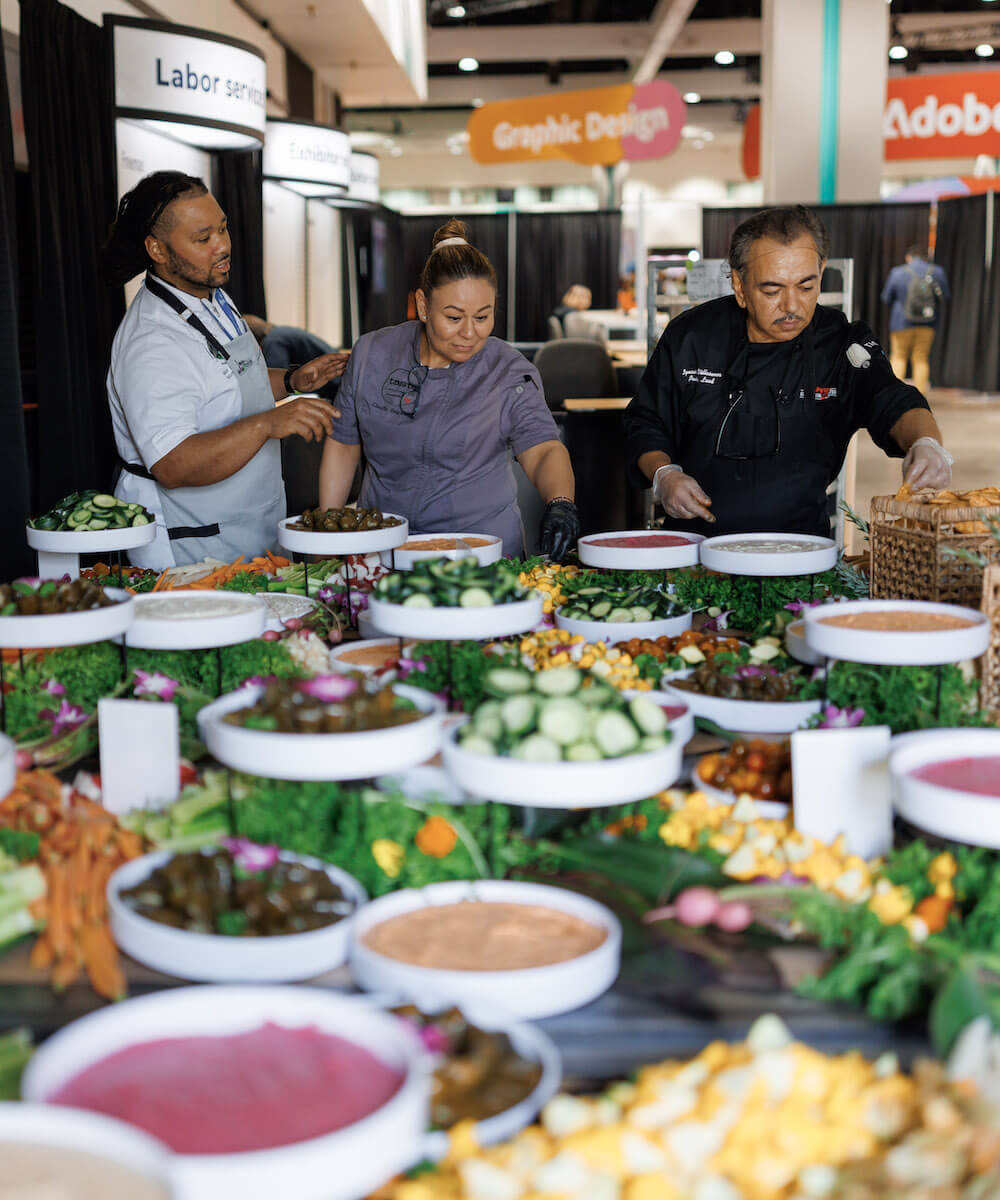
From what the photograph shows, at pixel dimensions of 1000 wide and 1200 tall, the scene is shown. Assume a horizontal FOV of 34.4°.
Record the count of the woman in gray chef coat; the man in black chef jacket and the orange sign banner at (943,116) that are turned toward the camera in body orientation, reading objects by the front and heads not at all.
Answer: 3

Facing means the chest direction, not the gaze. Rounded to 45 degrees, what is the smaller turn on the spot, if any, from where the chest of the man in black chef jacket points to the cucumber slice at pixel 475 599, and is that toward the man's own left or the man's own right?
0° — they already face it

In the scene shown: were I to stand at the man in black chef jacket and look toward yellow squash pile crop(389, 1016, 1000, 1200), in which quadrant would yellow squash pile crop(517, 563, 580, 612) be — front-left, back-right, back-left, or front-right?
front-right

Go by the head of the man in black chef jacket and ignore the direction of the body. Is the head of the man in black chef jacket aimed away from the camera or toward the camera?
toward the camera

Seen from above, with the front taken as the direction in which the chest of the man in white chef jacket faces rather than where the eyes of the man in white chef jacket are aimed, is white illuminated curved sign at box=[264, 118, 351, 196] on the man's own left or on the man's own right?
on the man's own left

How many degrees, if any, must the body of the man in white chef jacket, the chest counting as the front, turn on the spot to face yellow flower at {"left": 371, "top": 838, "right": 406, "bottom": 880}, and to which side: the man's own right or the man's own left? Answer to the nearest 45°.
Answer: approximately 45° to the man's own right

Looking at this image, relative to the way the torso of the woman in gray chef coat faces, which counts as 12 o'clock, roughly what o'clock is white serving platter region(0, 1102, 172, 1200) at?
The white serving platter is roughly at 12 o'clock from the woman in gray chef coat.

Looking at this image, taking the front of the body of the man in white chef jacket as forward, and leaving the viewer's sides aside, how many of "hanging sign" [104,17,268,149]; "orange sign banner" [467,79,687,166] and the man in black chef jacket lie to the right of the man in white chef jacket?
0

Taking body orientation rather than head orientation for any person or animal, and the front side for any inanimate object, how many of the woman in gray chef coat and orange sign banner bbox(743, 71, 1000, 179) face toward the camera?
2

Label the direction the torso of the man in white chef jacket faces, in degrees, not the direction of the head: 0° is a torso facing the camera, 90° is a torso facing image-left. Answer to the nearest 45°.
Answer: approximately 315°

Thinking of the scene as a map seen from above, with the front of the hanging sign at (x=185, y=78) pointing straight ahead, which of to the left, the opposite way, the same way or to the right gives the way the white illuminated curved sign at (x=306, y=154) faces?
the same way

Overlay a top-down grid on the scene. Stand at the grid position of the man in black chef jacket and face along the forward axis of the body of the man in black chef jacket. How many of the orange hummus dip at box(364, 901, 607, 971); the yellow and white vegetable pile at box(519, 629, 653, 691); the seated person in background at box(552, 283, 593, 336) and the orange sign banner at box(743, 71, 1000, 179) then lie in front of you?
2

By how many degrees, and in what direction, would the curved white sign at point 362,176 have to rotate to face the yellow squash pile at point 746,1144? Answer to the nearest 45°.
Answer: approximately 45° to its right

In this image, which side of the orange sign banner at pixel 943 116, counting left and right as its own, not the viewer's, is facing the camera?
front

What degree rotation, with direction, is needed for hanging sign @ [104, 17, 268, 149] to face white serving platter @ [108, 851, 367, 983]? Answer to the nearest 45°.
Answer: approximately 45° to its right

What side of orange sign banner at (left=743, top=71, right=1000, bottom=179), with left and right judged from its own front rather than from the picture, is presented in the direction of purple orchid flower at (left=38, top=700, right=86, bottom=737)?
front

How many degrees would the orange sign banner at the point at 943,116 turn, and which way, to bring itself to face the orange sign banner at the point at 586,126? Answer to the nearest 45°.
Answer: approximately 90° to its right

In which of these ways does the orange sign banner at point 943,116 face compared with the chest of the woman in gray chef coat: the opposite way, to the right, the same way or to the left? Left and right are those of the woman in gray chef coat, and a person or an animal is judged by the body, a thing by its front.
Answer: the same way

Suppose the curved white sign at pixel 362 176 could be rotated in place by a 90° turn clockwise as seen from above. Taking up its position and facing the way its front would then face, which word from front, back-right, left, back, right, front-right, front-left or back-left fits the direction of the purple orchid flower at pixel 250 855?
front-left

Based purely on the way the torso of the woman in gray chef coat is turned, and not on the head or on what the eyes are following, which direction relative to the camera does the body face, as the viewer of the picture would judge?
toward the camera

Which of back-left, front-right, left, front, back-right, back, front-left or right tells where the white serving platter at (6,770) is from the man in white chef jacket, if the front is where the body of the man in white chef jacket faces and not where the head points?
front-right

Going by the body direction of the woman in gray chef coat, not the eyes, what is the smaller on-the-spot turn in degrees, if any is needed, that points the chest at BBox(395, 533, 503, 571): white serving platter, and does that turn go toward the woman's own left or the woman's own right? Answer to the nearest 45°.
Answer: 0° — they already face it
